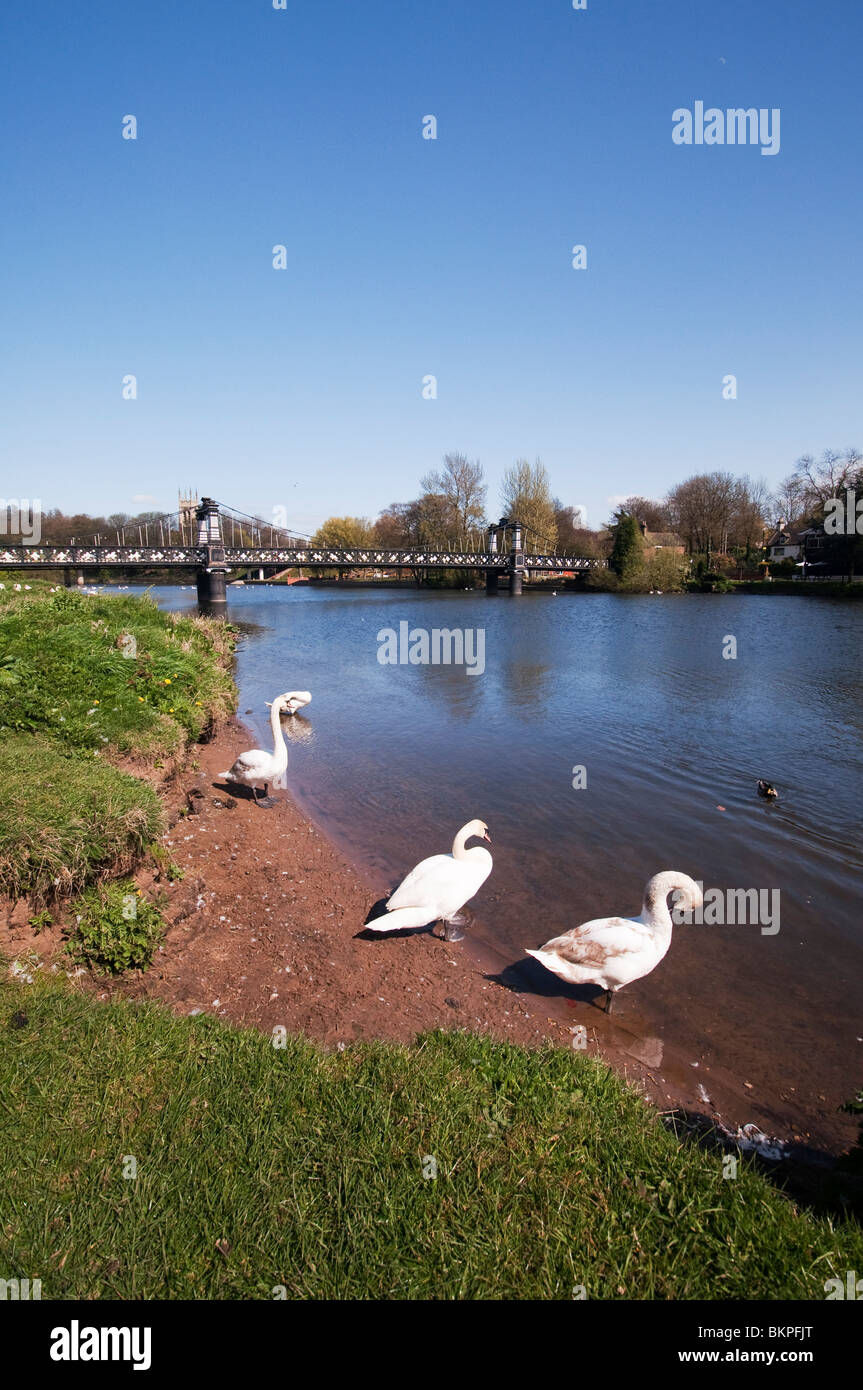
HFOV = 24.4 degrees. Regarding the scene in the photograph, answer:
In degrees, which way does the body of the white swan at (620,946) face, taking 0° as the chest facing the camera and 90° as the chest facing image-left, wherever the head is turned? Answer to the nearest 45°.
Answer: approximately 270°

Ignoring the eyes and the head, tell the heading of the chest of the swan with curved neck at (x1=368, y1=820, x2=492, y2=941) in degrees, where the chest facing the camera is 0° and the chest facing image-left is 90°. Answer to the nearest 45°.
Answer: approximately 270°

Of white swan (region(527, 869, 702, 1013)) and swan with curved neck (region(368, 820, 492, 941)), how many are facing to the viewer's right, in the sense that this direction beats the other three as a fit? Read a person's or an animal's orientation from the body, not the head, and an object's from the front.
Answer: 2

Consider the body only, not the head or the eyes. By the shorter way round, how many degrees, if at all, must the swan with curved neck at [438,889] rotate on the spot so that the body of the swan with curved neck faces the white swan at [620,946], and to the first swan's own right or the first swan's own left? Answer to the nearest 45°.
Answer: approximately 45° to the first swan's own right
